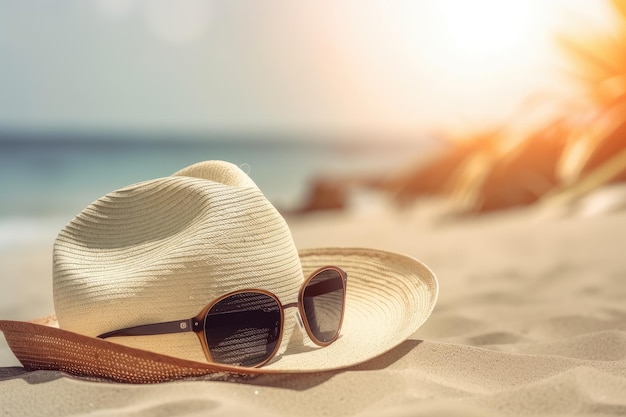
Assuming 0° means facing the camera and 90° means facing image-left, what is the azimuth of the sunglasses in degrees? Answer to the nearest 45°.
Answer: approximately 315°
